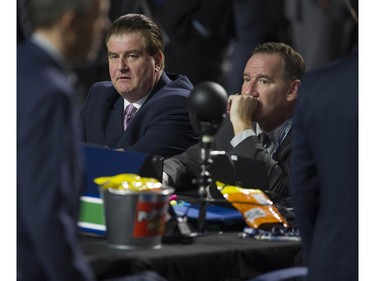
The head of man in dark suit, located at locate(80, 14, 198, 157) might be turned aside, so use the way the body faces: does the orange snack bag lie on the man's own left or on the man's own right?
on the man's own left

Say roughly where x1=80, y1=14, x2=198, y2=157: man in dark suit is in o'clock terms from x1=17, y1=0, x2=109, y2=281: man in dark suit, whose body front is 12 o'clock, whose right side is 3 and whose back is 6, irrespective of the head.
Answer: x1=80, y1=14, x2=198, y2=157: man in dark suit is roughly at 11 o'clock from x1=17, y1=0, x2=109, y2=281: man in dark suit.

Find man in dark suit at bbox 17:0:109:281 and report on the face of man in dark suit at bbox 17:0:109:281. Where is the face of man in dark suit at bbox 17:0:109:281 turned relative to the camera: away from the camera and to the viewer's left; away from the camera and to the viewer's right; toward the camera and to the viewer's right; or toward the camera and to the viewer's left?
away from the camera and to the viewer's right

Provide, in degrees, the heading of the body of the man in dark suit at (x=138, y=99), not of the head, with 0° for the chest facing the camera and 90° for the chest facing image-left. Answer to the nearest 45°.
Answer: approximately 45°

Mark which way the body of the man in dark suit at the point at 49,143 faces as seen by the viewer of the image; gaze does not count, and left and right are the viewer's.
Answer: facing away from the viewer and to the right of the viewer

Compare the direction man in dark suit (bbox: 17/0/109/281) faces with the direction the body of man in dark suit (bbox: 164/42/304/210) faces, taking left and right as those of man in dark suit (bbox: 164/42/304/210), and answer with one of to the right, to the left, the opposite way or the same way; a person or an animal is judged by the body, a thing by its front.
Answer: the opposite way

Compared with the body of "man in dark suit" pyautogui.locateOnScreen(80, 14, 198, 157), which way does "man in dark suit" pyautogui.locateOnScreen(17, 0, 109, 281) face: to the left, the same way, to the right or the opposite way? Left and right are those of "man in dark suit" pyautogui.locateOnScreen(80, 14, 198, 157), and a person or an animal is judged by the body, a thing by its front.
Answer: the opposite way

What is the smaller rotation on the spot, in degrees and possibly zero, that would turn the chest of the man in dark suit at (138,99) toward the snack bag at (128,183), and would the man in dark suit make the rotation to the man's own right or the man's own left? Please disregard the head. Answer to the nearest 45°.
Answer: approximately 45° to the man's own left
